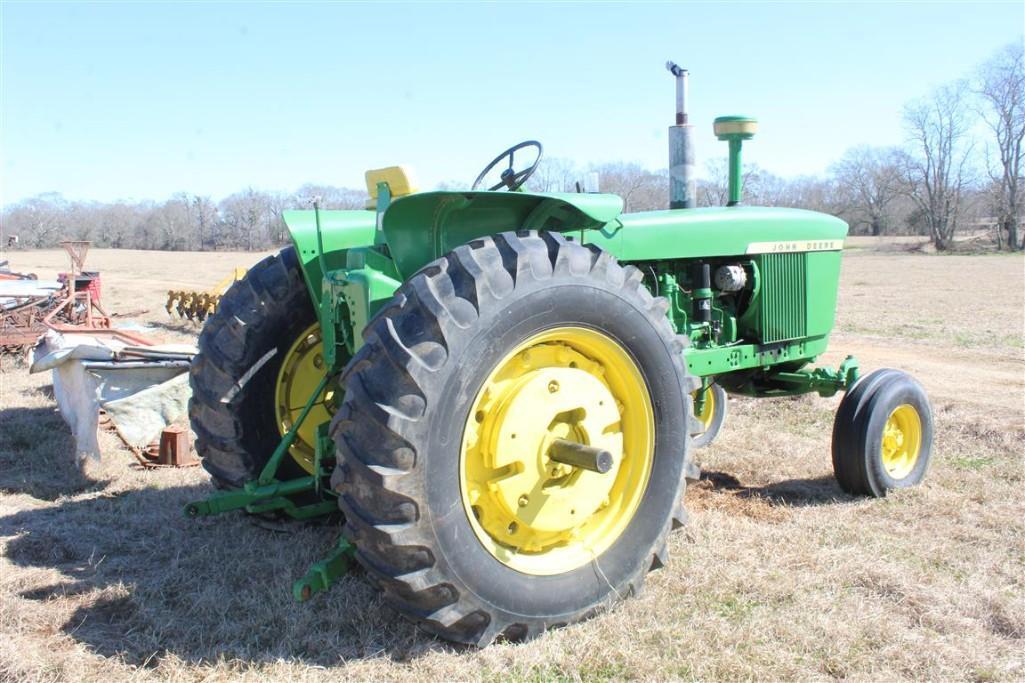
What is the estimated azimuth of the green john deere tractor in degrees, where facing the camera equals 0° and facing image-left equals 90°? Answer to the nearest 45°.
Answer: approximately 225°

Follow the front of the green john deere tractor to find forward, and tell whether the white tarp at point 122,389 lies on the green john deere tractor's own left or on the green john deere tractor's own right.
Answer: on the green john deere tractor's own left
